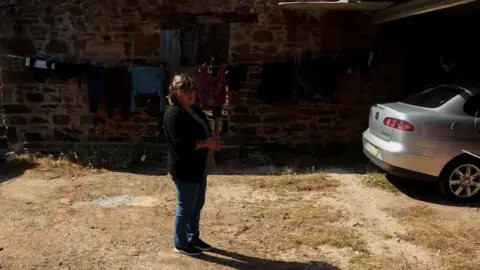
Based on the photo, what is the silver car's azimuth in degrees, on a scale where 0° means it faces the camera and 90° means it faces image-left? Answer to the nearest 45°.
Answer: approximately 225°

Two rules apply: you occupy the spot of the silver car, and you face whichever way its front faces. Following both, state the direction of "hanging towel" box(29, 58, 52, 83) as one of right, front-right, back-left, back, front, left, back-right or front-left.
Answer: back-left

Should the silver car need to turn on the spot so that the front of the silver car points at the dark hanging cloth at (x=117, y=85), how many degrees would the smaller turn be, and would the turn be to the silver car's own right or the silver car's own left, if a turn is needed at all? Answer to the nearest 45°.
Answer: approximately 135° to the silver car's own left

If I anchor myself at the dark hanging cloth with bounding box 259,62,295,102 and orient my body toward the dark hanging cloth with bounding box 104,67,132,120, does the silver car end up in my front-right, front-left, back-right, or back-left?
back-left

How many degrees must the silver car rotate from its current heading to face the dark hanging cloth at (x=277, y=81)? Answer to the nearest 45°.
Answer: approximately 90° to its left

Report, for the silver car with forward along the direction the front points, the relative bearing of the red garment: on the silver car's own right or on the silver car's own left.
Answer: on the silver car's own left

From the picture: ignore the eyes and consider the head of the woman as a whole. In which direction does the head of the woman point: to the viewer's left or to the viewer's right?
to the viewer's right

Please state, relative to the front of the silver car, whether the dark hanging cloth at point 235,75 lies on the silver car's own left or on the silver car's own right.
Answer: on the silver car's own left
